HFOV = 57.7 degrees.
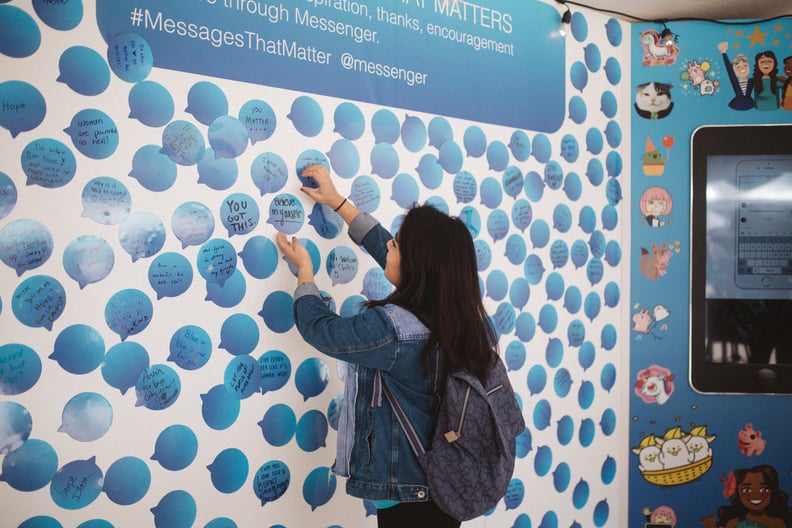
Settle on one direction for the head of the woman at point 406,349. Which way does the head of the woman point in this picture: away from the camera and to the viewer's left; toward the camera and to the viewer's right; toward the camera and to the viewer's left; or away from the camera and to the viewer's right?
away from the camera and to the viewer's left

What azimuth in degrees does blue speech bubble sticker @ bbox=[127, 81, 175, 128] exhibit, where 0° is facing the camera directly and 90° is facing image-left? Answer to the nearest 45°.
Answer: approximately 0°
